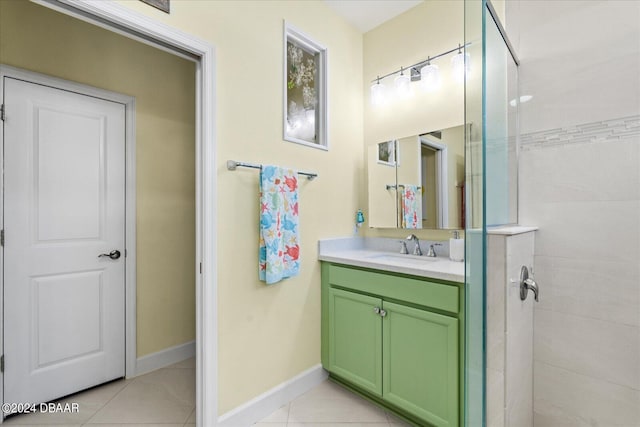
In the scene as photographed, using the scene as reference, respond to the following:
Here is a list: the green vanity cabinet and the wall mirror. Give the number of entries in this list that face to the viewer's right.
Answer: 0

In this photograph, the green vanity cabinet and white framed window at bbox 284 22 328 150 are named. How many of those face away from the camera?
0

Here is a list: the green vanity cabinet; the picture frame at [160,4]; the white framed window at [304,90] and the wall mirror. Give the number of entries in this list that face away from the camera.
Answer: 0

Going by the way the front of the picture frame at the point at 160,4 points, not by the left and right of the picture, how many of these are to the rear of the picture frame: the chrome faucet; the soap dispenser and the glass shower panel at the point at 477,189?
0

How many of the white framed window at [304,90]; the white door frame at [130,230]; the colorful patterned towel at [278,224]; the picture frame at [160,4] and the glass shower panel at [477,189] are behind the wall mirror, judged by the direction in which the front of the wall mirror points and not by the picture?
0

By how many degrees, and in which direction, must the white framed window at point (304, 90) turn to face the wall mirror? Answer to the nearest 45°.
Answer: approximately 45° to its left

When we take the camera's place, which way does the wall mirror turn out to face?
facing the viewer and to the left of the viewer

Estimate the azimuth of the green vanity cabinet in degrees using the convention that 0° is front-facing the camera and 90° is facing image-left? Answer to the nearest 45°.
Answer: approximately 45°

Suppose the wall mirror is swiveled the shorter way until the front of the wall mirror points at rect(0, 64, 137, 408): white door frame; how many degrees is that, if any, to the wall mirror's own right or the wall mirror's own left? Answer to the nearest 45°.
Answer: approximately 45° to the wall mirror's own right

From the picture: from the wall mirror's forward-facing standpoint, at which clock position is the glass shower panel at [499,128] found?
The glass shower panel is roughly at 10 o'clock from the wall mirror.

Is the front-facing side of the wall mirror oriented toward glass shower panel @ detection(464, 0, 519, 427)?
no

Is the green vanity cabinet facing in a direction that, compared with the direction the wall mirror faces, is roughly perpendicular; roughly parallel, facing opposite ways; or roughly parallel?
roughly parallel

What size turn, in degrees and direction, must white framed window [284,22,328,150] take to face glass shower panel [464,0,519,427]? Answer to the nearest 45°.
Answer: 0° — it already faces it
